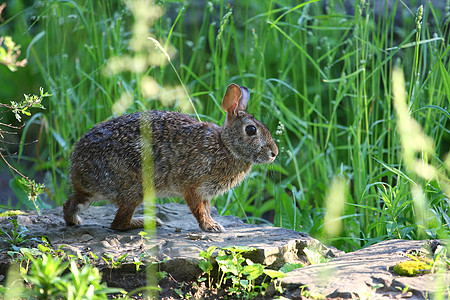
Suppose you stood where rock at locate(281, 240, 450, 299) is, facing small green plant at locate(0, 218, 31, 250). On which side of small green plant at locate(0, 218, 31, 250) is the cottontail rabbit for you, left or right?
right

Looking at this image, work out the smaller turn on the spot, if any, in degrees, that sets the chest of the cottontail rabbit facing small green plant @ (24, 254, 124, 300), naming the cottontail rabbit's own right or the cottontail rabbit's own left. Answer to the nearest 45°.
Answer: approximately 90° to the cottontail rabbit's own right

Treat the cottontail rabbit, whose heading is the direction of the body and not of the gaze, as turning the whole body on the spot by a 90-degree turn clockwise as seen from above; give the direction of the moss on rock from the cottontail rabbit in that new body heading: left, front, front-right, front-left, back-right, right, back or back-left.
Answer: front-left

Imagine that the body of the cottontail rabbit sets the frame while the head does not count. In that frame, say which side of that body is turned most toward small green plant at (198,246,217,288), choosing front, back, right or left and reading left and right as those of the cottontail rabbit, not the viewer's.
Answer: right

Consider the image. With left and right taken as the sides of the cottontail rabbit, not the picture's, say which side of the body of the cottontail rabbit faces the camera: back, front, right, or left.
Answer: right

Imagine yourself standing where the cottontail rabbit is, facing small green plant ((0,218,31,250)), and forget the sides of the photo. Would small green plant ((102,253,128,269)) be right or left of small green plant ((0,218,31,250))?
left

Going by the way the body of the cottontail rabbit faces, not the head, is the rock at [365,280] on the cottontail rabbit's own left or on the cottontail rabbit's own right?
on the cottontail rabbit's own right
